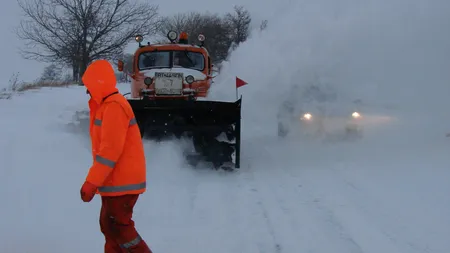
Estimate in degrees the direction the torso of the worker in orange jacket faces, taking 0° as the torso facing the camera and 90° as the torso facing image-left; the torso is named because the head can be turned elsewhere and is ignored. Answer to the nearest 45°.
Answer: approximately 90°

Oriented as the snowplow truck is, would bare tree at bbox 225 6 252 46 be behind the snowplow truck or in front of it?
behind

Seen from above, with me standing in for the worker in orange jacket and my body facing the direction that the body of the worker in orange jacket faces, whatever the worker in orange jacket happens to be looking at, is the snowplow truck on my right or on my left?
on my right

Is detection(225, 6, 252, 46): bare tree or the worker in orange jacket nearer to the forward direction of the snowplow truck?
the worker in orange jacket

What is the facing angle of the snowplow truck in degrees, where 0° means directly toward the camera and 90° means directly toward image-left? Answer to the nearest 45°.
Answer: approximately 0°

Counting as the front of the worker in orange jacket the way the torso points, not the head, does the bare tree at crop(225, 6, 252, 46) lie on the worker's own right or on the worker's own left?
on the worker's own right

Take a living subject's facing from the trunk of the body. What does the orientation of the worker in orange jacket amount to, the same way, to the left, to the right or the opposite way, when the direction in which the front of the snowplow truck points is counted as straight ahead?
to the right

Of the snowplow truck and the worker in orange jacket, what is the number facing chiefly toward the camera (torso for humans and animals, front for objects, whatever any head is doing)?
1
